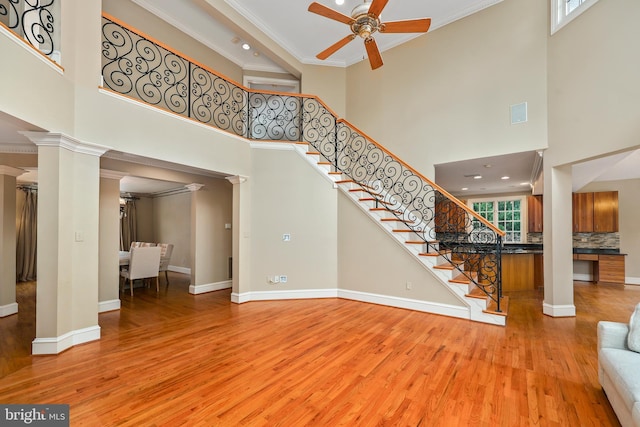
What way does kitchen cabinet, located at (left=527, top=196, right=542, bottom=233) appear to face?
toward the camera

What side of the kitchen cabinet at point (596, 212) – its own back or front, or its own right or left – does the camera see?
front

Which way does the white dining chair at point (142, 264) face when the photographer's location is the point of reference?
facing away from the viewer and to the left of the viewer

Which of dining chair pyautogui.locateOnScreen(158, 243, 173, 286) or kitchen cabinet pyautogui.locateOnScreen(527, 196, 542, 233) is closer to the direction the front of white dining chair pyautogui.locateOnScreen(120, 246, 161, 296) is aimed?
the dining chair

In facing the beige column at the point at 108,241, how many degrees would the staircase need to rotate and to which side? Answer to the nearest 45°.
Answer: approximately 135° to its right

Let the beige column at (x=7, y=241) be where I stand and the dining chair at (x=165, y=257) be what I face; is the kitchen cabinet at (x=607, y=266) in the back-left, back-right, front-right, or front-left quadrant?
front-right

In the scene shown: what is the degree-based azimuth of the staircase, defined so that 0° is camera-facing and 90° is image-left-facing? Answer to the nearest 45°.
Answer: approximately 315°

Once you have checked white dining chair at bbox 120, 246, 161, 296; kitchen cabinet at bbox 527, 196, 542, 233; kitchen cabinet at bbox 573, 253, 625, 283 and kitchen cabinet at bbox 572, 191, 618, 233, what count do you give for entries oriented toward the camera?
3

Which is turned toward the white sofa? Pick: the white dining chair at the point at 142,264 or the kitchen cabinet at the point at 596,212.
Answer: the kitchen cabinet

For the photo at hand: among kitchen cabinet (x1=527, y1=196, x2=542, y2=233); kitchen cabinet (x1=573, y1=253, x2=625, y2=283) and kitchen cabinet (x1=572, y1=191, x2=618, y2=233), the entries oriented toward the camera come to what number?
3

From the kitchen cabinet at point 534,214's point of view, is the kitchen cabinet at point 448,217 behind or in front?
in front

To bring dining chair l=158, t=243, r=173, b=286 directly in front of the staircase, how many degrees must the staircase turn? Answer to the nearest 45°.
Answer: approximately 135° to its right

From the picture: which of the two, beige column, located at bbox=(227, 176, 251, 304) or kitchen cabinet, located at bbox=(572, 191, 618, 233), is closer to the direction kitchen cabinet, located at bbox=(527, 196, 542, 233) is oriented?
the beige column
